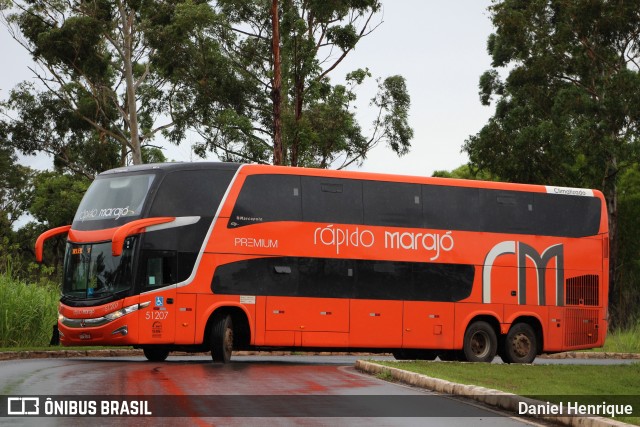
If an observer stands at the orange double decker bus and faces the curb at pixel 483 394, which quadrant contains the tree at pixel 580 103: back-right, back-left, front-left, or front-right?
back-left

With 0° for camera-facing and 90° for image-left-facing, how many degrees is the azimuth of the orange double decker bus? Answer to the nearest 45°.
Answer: approximately 45°

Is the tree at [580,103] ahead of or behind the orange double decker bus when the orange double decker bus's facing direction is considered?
behind

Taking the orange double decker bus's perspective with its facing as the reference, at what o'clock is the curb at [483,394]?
The curb is roughly at 10 o'clock from the orange double decker bus.

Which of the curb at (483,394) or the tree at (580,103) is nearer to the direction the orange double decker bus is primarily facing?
the curb
